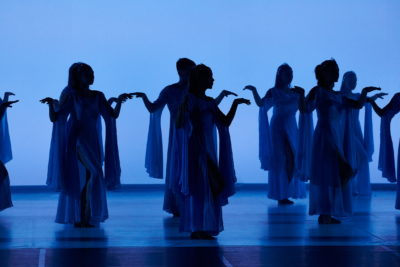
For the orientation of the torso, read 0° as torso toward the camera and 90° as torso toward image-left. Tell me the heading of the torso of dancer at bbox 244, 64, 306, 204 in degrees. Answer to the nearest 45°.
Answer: approximately 315°

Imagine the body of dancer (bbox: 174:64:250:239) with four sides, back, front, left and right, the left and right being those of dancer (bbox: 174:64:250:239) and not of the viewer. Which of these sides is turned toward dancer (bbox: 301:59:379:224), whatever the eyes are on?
left

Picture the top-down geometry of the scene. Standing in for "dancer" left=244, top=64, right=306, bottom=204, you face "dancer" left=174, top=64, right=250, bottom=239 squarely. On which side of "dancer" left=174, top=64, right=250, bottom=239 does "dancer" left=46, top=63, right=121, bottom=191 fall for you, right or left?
right

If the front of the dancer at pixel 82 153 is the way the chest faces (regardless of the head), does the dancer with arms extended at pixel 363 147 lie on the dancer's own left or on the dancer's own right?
on the dancer's own left

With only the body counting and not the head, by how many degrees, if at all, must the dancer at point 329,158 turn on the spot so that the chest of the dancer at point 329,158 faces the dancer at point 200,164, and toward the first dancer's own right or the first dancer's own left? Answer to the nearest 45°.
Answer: approximately 90° to the first dancer's own right

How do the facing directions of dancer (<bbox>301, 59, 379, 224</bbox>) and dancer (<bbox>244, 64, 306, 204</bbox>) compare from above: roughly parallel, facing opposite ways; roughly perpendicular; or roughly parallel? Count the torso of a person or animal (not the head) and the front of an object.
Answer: roughly parallel

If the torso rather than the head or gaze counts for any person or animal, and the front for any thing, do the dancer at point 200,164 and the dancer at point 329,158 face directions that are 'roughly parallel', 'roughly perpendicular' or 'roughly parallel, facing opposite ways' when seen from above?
roughly parallel

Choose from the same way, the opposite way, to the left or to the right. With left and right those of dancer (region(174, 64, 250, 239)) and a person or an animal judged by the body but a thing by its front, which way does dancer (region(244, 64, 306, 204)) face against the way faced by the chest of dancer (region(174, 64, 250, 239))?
the same way
